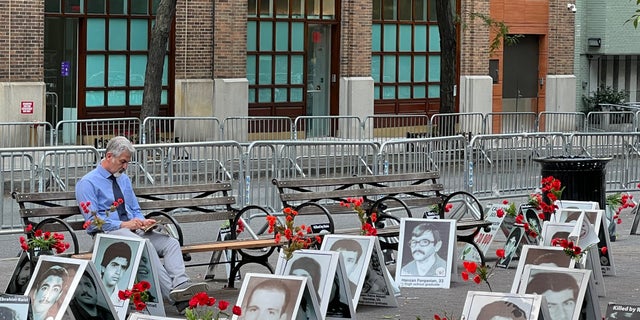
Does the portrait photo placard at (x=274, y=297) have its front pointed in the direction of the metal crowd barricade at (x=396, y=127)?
no

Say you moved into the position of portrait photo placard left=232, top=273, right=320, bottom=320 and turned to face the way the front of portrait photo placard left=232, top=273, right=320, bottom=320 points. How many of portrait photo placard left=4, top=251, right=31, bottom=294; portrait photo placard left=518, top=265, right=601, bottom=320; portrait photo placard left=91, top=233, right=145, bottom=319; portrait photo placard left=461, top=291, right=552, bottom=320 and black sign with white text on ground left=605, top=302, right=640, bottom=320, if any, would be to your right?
2

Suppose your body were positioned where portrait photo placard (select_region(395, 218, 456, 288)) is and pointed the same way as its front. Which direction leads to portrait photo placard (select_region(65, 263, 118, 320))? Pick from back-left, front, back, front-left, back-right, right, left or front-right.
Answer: front-right

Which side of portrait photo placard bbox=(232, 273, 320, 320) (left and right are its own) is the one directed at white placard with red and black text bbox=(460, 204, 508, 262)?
back

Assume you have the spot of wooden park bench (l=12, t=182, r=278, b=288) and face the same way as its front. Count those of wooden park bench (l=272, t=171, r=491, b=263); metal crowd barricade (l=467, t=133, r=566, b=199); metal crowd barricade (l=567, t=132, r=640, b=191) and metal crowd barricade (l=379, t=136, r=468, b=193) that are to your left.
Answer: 4

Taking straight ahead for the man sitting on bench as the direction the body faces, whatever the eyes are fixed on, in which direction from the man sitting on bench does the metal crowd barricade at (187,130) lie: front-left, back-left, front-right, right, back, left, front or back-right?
back-left

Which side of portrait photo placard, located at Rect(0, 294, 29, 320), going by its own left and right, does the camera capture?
front

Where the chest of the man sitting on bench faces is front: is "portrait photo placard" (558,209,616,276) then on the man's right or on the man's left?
on the man's left

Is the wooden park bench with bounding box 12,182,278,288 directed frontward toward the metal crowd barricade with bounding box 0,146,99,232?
no

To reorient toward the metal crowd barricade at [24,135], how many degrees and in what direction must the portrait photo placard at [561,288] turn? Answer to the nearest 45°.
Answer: approximately 90° to its right

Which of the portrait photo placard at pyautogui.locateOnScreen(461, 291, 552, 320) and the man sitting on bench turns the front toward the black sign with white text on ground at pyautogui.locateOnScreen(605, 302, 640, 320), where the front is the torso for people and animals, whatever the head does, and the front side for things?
the man sitting on bench

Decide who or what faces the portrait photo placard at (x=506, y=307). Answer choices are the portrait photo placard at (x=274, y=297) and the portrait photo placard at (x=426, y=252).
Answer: the portrait photo placard at (x=426, y=252)

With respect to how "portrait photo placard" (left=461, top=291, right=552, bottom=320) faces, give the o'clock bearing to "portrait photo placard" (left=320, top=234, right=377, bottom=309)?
"portrait photo placard" (left=320, top=234, right=377, bottom=309) is roughly at 5 o'clock from "portrait photo placard" (left=461, top=291, right=552, bottom=320).

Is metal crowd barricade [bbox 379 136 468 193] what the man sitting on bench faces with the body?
no

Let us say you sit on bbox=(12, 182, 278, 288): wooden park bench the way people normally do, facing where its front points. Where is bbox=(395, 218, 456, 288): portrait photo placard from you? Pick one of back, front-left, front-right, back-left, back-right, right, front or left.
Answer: front-left

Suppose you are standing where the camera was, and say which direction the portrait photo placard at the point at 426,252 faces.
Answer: facing the viewer

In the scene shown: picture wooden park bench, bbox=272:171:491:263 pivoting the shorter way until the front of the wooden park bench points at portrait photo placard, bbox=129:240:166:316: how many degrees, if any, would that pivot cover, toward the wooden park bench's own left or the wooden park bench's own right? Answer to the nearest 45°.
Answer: approximately 90° to the wooden park bench's own right

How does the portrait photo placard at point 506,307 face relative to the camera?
toward the camera

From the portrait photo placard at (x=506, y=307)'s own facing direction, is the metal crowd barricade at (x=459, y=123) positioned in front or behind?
behind

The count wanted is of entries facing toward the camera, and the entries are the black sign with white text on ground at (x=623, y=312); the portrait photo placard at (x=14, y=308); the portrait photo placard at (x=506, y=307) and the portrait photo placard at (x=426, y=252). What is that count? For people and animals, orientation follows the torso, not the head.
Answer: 4

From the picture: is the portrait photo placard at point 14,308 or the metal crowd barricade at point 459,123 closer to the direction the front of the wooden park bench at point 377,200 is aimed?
the portrait photo placard

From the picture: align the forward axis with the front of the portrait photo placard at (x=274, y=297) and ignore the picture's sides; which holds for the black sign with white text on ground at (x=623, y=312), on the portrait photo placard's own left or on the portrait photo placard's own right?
on the portrait photo placard's own left
